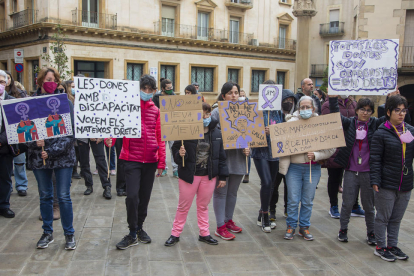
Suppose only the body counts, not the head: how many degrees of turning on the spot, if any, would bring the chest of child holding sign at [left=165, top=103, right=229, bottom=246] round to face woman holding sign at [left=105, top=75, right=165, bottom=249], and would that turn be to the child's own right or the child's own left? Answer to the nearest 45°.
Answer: approximately 90° to the child's own right

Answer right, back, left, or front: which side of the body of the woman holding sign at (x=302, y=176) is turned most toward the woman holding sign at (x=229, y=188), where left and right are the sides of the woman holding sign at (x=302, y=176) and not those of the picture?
right

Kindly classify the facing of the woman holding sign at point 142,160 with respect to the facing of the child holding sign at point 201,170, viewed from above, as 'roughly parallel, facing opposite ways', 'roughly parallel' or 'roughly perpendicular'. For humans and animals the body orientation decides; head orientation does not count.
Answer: roughly parallel

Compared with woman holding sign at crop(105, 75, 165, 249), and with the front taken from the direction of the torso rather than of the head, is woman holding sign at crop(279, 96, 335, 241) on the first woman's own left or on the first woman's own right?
on the first woman's own left

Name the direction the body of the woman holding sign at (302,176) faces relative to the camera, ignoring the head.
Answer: toward the camera

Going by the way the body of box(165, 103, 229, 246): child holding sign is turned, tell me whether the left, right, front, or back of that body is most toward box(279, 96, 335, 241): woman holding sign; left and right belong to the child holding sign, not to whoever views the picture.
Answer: left

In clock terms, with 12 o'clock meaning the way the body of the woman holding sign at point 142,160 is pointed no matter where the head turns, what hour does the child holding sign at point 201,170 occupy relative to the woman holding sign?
The child holding sign is roughly at 9 o'clock from the woman holding sign.

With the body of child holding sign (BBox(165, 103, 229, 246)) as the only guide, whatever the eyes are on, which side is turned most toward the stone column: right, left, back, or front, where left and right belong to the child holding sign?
back

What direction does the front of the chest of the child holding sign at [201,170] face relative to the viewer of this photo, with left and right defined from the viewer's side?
facing the viewer

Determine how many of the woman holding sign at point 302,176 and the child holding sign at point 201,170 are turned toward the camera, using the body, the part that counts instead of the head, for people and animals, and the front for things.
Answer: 2

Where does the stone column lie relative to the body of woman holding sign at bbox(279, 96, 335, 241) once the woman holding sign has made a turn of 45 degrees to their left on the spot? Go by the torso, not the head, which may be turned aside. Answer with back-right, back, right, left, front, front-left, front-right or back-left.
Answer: back-left

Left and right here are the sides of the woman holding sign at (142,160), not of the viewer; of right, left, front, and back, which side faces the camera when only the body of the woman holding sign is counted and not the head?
front

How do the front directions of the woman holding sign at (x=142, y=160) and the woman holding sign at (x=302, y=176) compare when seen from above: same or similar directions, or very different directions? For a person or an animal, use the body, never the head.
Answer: same or similar directions

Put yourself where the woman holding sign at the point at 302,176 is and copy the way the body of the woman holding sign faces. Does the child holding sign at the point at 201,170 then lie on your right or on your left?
on your right
